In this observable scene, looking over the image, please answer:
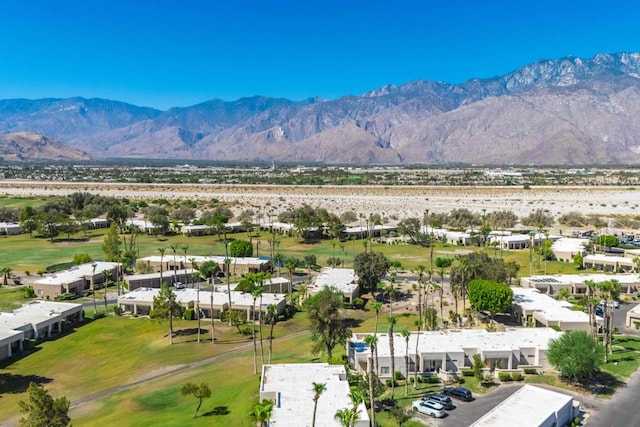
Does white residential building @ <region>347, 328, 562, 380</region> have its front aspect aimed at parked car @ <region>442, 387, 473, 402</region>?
yes

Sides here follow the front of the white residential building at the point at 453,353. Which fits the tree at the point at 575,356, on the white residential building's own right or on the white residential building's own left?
on the white residential building's own left

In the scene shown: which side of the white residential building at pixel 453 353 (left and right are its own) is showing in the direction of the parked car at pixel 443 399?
front

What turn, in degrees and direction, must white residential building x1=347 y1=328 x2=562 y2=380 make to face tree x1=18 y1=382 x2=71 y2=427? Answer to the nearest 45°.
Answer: approximately 45° to its right

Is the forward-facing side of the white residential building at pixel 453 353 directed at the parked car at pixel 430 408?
yes

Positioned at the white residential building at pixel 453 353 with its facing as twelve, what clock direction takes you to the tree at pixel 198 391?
The tree is roughly at 2 o'clock from the white residential building.

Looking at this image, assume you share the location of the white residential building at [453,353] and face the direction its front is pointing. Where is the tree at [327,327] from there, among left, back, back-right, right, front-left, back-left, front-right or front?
right

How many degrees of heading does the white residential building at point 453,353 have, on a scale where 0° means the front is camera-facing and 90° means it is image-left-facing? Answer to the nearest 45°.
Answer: approximately 0°
